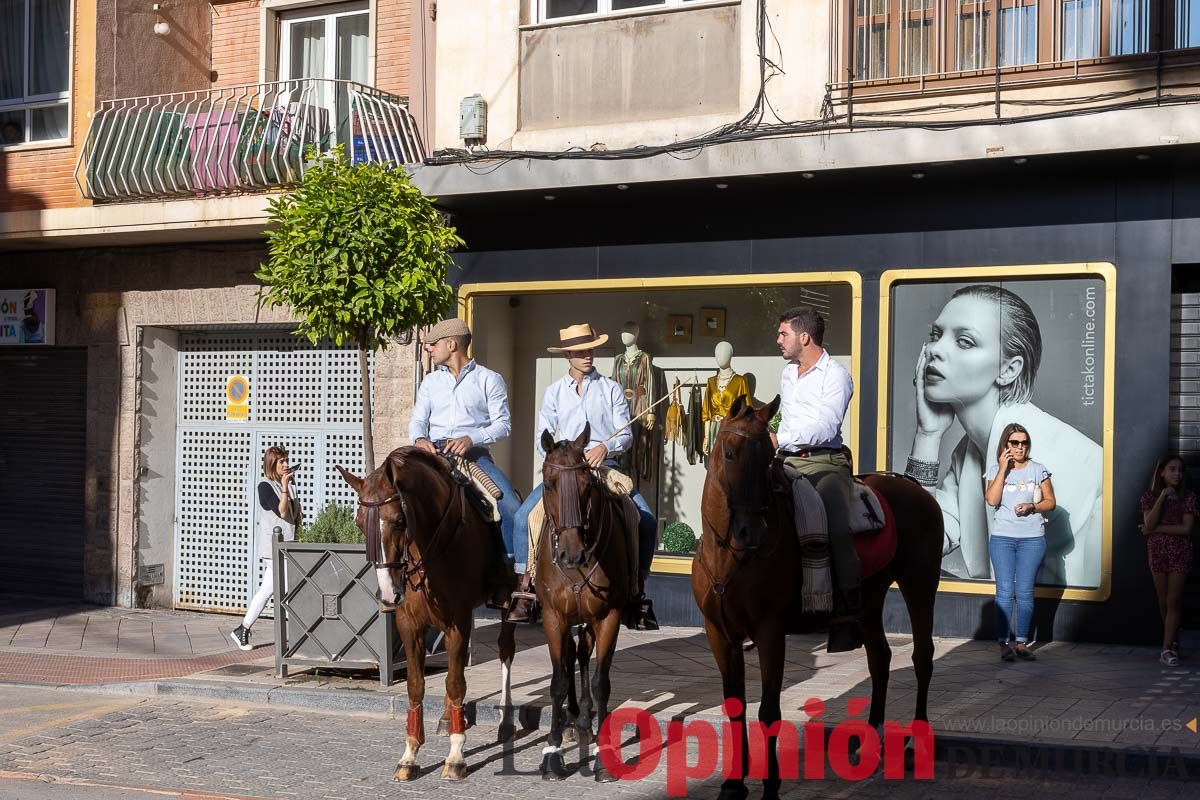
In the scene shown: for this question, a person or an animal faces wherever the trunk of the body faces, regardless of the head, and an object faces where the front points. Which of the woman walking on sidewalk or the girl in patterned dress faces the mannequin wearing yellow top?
the woman walking on sidewalk

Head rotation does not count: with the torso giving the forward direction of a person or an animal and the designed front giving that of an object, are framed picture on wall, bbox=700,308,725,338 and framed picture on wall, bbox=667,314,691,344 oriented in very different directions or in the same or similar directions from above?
same or similar directions

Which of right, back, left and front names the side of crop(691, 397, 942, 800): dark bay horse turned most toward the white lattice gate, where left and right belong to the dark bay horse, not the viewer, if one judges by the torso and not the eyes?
right

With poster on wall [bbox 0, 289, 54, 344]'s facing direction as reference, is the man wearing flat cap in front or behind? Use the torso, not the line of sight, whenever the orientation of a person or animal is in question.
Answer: in front

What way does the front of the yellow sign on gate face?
toward the camera

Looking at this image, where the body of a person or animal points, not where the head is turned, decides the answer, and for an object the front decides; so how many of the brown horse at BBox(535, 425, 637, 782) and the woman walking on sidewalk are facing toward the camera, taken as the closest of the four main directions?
1

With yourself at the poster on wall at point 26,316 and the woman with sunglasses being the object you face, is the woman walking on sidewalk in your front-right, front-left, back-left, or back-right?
front-right

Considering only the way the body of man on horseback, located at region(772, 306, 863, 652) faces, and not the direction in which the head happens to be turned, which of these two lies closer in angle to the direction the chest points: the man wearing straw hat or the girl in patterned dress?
the man wearing straw hat

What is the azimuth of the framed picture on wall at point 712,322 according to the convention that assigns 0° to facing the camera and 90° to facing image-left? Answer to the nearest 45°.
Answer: approximately 0°

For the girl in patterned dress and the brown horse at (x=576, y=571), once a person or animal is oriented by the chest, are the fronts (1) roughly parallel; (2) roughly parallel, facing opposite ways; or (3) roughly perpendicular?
roughly parallel

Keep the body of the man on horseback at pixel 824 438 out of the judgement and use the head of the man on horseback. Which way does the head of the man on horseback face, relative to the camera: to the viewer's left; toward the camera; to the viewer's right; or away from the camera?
to the viewer's left

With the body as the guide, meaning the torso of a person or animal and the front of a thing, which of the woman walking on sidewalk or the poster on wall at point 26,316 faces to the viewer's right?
the woman walking on sidewalk

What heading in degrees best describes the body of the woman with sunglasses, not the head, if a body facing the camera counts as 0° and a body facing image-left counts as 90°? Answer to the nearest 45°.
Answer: approximately 0°

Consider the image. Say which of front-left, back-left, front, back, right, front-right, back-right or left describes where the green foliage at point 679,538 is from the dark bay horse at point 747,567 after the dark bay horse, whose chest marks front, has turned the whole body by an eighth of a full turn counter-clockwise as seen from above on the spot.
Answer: back

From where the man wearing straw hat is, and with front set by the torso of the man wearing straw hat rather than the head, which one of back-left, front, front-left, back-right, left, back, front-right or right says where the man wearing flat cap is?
right

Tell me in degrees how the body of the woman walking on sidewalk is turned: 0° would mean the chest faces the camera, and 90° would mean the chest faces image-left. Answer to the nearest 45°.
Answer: approximately 270°
